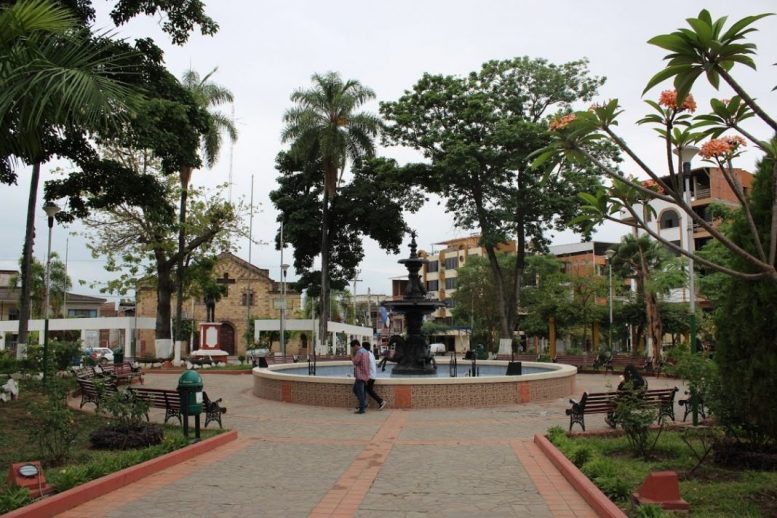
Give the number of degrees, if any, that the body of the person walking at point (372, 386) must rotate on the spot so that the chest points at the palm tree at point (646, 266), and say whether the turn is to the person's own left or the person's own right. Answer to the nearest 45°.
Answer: approximately 135° to the person's own right

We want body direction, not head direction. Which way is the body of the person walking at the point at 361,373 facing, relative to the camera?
to the viewer's left

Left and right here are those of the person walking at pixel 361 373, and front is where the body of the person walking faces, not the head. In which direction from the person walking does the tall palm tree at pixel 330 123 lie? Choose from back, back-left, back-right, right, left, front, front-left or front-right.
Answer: right

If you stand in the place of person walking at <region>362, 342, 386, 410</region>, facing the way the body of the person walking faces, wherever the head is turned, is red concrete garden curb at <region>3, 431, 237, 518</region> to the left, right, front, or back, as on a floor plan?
left

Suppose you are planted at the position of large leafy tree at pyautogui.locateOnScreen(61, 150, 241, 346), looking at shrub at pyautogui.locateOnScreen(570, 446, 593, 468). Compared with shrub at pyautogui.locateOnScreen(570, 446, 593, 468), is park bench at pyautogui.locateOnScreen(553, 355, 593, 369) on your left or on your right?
left

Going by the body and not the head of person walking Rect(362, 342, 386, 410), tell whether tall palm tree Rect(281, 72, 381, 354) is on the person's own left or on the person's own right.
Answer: on the person's own right
